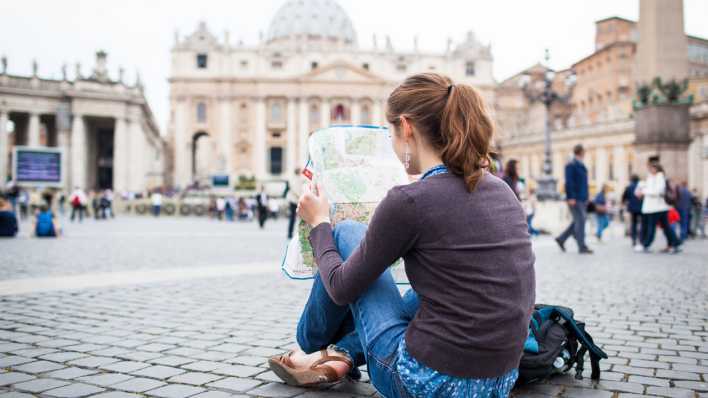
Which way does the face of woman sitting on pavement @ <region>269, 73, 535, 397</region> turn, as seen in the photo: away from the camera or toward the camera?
away from the camera

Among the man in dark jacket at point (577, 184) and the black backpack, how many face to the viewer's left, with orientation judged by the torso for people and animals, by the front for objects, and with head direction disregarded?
1

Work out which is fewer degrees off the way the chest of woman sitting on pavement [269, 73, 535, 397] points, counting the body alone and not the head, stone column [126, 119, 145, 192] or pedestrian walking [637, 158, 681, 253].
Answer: the stone column

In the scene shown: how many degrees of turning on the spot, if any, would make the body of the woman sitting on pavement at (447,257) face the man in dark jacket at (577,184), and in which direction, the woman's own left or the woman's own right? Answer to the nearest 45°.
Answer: approximately 45° to the woman's own right

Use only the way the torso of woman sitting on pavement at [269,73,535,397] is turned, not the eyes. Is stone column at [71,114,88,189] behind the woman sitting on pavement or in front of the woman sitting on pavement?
in front

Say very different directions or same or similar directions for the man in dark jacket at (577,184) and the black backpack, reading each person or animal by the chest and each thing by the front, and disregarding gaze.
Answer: very different directions

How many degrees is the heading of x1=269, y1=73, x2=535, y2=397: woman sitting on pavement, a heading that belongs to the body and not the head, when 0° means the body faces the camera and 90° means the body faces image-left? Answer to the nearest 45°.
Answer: approximately 135°
